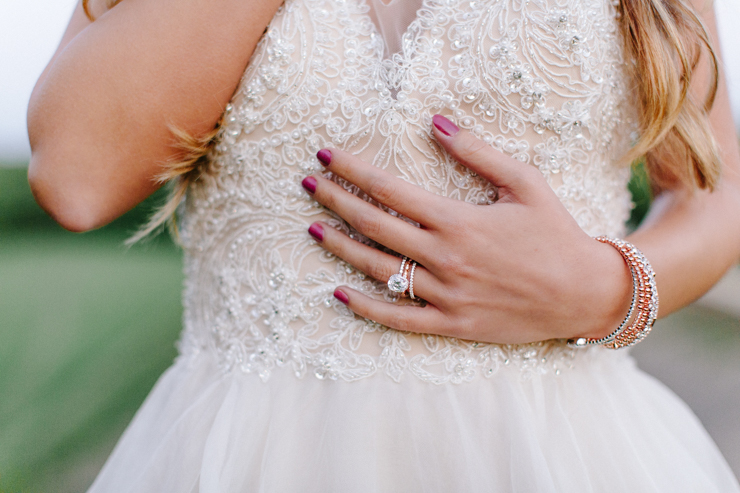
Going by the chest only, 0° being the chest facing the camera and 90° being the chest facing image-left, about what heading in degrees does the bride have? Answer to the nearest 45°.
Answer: approximately 0°
